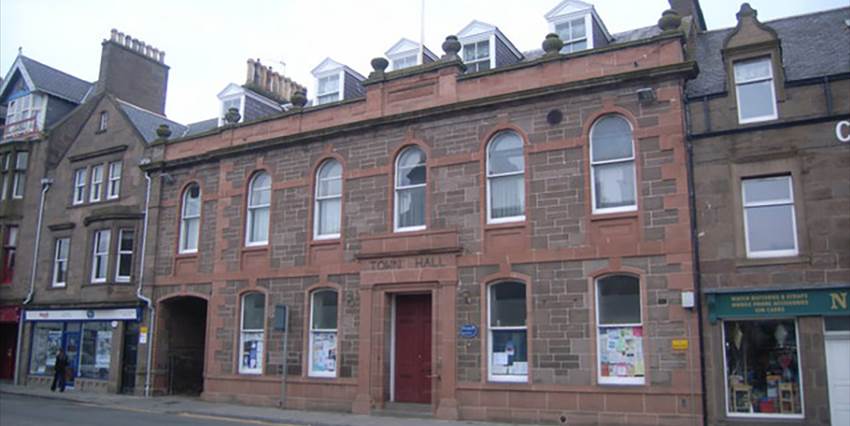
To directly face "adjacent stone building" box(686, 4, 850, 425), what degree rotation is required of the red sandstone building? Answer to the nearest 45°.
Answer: approximately 90° to its left

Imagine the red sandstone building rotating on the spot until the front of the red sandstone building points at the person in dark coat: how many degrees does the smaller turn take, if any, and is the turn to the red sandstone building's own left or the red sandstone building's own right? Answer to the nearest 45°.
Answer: approximately 90° to the red sandstone building's own right

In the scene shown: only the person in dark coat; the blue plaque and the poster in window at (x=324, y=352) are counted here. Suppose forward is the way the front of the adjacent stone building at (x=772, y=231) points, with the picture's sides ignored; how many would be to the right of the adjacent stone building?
3

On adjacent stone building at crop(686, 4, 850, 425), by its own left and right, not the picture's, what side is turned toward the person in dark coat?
right

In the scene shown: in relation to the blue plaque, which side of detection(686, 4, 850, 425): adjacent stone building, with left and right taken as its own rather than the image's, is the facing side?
right

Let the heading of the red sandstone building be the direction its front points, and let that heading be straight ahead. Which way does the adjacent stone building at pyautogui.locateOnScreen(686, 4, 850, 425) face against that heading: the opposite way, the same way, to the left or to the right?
the same way

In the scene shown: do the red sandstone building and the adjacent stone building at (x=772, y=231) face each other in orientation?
no

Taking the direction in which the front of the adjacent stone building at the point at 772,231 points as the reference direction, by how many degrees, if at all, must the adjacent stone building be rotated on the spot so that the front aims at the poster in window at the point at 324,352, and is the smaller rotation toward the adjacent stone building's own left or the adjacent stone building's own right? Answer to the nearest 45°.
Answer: approximately 90° to the adjacent stone building's own right

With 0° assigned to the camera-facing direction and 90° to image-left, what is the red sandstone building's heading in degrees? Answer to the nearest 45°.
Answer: approximately 45°

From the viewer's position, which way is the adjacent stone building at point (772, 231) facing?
facing the viewer

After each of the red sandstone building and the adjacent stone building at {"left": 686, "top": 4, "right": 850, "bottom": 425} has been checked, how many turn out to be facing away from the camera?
0
